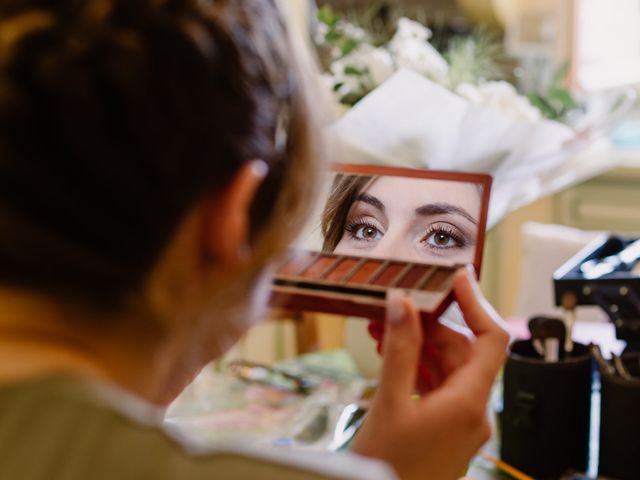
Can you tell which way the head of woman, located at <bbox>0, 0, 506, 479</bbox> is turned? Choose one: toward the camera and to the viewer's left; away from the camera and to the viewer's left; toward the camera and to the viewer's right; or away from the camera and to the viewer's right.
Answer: away from the camera and to the viewer's right

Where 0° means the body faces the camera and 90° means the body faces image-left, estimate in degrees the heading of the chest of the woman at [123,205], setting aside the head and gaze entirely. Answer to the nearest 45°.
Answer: approximately 225°

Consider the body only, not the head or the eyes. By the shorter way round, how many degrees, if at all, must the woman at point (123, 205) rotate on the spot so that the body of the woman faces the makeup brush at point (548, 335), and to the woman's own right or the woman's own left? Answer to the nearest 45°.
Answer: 0° — they already face it

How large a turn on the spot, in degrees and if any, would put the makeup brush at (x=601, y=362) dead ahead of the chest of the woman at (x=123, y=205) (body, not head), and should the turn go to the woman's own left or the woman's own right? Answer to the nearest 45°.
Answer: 0° — they already face it

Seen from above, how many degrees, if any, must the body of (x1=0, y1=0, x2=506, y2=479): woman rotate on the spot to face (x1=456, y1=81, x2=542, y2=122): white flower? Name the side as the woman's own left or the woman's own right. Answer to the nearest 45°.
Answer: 0° — they already face it
